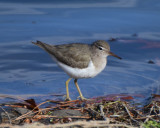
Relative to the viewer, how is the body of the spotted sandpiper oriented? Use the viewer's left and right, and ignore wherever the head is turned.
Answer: facing to the right of the viewer

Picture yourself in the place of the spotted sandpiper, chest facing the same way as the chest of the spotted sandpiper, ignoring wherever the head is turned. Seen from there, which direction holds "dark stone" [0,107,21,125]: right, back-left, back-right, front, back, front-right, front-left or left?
back-right
